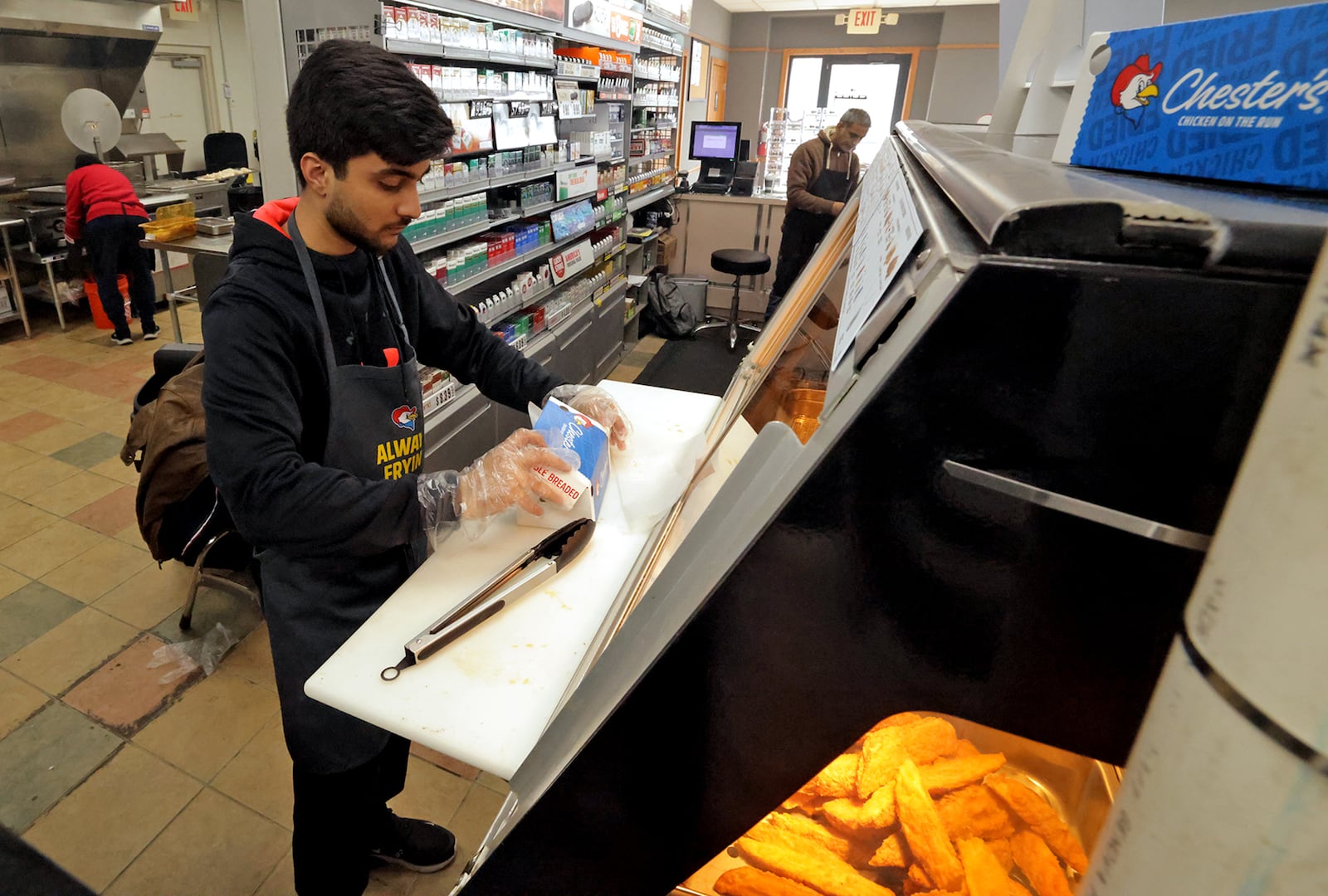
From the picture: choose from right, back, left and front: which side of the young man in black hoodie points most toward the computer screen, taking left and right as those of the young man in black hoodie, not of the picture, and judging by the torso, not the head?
left

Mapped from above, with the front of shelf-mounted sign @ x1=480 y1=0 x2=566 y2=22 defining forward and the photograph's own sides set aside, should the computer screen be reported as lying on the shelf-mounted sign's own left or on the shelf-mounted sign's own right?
on the shelf-mounted sign's own left

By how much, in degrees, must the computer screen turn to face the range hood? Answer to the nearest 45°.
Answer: approximately 90° to its right

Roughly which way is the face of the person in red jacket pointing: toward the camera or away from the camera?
away from the camera

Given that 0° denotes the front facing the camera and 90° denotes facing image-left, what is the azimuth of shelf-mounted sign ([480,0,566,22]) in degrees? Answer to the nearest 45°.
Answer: approximately 315°

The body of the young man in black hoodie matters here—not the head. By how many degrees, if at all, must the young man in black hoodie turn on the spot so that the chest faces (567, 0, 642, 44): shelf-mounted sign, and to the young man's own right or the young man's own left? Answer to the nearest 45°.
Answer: approximately 135° to the young man's own left

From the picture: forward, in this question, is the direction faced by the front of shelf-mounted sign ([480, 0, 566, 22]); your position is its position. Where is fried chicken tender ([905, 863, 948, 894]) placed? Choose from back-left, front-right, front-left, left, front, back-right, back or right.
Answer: front-right

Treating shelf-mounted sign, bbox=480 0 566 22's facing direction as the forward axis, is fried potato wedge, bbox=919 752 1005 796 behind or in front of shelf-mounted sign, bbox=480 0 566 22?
in front

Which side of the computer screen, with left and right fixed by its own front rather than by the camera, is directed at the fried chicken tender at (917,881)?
front

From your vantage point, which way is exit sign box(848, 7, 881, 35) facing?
toward the camera

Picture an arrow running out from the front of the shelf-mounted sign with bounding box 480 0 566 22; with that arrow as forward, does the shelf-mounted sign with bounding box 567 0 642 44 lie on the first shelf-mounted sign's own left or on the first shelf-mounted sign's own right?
on the first shelf-mounted sign's own left

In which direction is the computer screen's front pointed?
toward the camera

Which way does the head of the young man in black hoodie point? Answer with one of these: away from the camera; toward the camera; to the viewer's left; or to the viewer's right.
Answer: to the viewer's right

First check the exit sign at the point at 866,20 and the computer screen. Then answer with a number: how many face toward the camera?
2

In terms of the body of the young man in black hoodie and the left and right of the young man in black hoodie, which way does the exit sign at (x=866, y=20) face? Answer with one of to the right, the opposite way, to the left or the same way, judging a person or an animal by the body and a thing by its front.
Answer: to the right

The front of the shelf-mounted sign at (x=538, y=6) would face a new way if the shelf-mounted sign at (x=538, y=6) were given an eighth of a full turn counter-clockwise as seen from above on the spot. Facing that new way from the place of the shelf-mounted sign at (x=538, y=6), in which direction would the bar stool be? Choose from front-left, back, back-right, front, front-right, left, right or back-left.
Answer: front-left

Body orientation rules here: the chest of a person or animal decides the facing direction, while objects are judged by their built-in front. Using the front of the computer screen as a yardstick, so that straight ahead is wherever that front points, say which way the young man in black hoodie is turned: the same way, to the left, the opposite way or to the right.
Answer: to the left
